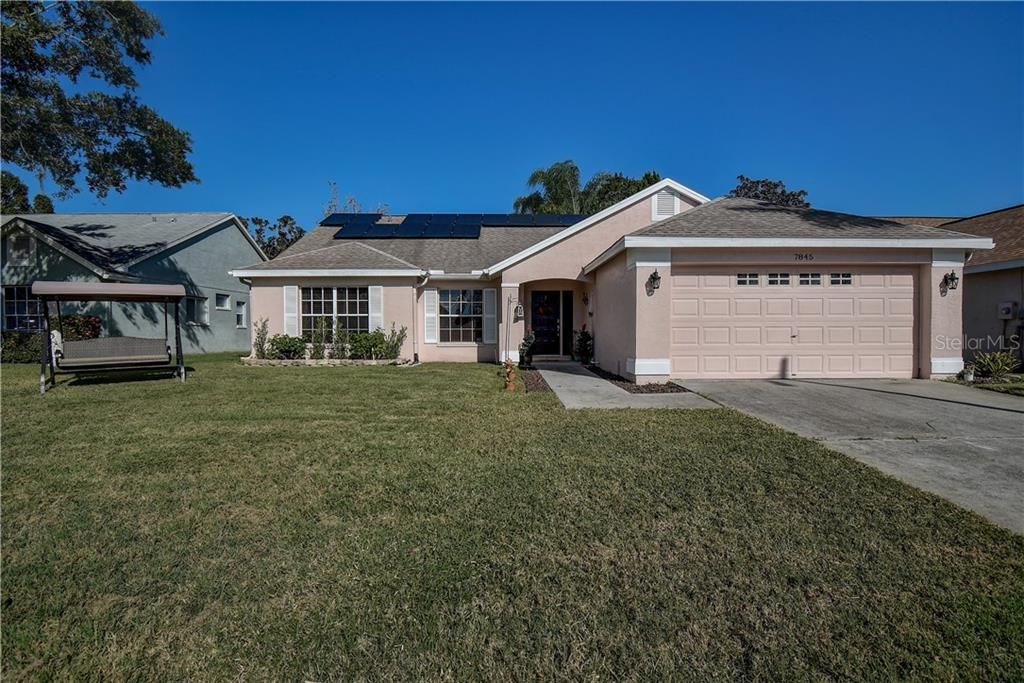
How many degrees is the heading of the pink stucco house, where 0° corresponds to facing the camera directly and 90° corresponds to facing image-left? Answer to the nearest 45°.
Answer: approximately 0°

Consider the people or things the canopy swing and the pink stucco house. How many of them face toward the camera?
2

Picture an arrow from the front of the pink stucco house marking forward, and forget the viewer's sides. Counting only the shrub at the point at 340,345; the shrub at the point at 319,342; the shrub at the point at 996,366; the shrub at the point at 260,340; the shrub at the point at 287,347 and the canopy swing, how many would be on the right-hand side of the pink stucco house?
5

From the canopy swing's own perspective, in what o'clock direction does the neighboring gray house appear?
The neighboring gray house is roughly at 6 o'clock from the canopy swing.

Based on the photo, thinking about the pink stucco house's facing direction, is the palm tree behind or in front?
behind

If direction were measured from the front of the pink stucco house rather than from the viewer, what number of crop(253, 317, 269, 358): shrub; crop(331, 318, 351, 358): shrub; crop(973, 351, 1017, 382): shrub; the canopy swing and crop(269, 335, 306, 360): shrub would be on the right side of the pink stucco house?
4

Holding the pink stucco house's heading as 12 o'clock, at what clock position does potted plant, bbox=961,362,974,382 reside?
The potted plant is roughly at 9 o'clock from the pink stucco house.

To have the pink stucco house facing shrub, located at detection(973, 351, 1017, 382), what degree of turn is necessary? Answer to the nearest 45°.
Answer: approximately 90° to its left

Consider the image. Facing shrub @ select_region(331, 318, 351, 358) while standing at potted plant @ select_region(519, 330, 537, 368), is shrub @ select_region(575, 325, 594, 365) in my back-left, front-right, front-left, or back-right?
back-right

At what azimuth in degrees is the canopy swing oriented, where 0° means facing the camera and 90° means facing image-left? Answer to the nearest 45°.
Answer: approximately 0°

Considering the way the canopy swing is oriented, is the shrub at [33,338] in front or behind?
behind
